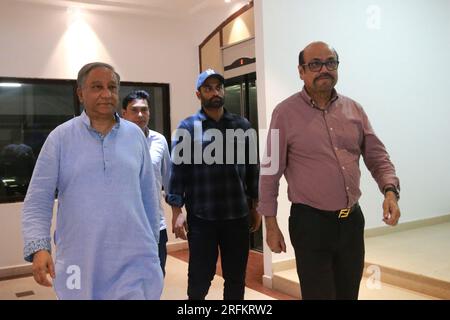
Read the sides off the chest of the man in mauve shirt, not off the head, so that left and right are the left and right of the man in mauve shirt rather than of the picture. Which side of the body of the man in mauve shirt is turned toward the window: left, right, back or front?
back

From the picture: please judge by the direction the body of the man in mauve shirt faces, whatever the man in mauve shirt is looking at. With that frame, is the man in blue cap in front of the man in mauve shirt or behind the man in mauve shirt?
behind

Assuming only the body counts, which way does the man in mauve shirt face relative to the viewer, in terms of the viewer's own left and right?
facing the viewer and to the right of the viewer

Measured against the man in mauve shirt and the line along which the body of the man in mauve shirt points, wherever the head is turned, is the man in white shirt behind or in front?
behind
